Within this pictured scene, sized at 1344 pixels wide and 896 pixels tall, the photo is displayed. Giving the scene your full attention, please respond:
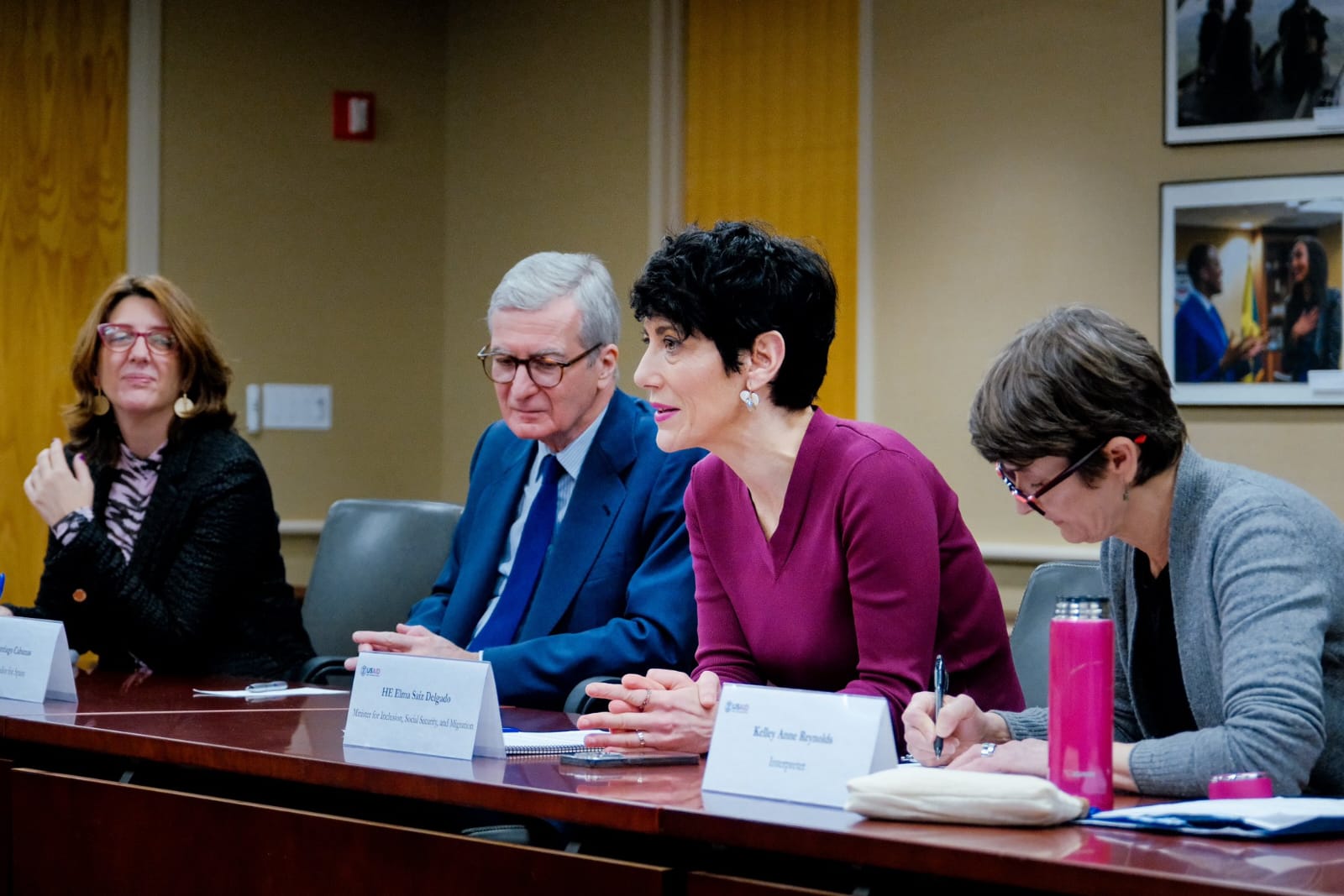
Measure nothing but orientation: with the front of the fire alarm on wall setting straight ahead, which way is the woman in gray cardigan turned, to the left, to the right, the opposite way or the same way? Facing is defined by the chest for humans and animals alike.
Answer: to the right

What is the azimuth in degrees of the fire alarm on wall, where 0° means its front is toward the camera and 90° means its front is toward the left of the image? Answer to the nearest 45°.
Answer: approximately 0°

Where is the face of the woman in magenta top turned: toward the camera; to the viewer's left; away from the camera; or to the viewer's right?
to the viewer's left

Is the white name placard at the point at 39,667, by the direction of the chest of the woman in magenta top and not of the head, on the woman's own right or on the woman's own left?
on the woman's own right

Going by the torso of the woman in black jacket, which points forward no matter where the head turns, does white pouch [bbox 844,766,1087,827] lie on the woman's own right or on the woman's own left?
on the woman's own left

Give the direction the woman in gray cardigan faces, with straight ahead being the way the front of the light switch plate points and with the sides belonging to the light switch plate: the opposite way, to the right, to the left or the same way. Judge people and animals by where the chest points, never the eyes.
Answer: to the right

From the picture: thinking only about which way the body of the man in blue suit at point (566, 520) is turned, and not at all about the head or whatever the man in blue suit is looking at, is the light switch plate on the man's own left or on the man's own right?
on the man's own right
